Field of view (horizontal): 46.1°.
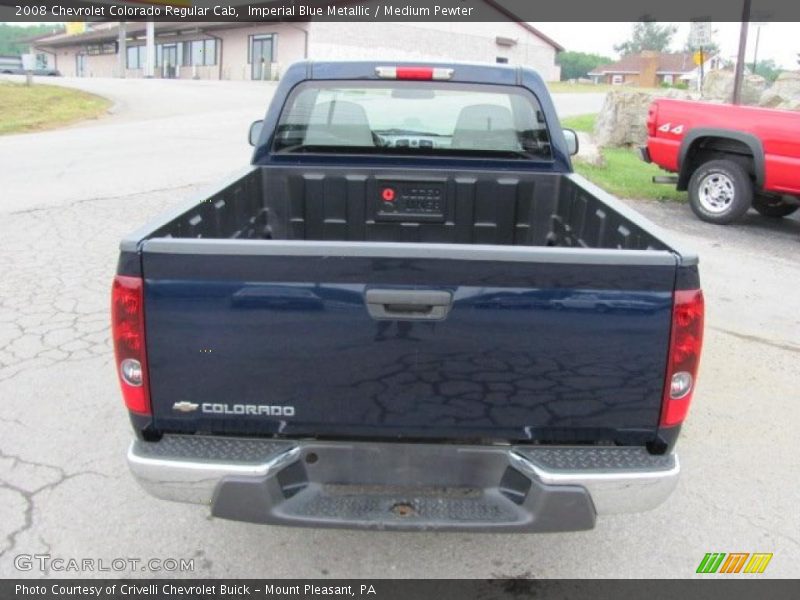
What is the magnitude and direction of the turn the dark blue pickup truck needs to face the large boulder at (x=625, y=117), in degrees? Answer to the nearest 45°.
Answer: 0° — it already faces it

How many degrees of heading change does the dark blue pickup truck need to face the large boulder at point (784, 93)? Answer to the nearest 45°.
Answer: approximately 45° to its right

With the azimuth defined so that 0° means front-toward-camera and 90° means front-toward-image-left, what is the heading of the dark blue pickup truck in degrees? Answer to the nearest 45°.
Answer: approximately 180°

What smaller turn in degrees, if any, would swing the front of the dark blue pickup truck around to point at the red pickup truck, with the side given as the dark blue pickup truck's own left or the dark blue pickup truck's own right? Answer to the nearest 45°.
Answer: approximately 45° to the dark blue pickup truck's own right
